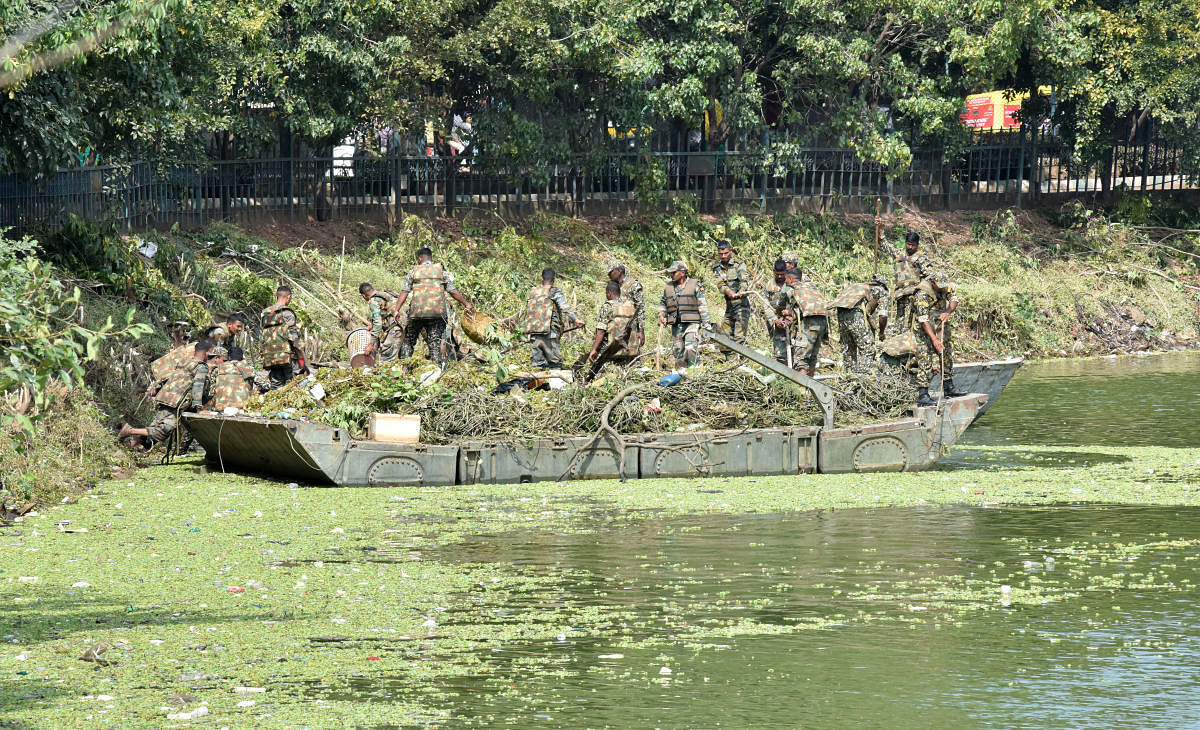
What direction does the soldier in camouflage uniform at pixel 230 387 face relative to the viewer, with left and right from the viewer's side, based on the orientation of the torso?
facing away from the viewer

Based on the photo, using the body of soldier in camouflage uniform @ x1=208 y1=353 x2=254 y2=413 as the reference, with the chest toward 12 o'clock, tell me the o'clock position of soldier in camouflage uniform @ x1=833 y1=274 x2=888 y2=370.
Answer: soldier in camouflage uniform @ x1=833 y1=274 x2=888 y2=370 is roughly at 3 o'clock from soldier in camouflage uniform @ x1=208 y1=353 x2=254 y2=413.

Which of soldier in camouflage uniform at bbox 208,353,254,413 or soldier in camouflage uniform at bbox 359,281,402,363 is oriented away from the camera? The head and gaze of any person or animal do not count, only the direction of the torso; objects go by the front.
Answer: soldier in camouflage uniform at bbox 208,353,254,413

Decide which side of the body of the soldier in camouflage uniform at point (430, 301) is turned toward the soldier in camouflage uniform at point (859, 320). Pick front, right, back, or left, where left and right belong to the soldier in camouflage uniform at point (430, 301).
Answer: right

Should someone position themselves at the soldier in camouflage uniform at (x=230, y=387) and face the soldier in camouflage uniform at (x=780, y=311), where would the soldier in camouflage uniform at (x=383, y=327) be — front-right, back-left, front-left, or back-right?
front-left

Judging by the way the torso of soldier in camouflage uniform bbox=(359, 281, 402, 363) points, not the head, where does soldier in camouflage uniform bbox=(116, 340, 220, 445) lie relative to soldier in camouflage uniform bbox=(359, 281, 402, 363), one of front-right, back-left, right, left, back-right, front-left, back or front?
front-left

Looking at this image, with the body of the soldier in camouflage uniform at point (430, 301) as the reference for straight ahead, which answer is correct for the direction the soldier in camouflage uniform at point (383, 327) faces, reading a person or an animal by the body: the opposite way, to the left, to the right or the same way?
to the left

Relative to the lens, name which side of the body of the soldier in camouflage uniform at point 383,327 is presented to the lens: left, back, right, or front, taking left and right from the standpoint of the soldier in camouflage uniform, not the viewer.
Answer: left

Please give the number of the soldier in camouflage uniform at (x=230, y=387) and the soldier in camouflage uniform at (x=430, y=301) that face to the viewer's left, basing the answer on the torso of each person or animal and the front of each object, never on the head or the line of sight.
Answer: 0

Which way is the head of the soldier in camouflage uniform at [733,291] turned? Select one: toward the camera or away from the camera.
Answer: toward the camera
